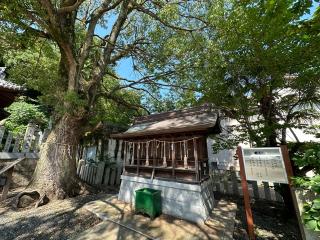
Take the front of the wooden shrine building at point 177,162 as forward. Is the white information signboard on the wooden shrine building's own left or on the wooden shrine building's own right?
on the wooden shrine building's own left

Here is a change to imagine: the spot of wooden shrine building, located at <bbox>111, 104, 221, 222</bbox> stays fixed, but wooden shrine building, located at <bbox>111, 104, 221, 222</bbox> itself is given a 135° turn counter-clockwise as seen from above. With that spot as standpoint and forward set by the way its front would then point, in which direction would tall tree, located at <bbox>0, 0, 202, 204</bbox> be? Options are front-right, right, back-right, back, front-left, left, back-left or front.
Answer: back

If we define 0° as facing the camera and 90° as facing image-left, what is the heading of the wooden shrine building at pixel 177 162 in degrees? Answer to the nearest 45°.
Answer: approximately 45°

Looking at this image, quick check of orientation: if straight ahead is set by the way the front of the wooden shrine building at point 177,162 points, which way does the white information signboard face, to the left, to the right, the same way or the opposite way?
the same way

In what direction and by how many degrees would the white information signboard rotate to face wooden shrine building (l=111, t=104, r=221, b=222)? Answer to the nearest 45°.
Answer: approximately 90° to its right

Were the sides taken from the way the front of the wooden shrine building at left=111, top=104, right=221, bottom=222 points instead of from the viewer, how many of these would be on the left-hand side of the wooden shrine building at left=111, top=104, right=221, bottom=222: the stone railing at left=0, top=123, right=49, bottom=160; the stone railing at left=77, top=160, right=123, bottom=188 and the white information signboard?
1

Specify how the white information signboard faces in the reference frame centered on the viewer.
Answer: facing the viewer

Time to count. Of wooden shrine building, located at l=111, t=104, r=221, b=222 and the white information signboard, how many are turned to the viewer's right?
0

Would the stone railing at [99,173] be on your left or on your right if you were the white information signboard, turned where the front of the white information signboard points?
on your right

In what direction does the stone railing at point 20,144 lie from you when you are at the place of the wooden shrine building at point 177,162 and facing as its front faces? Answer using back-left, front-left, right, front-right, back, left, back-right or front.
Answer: front-right

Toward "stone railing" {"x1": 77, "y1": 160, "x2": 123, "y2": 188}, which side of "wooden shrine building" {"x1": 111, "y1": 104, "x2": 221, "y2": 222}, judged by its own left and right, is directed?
right
